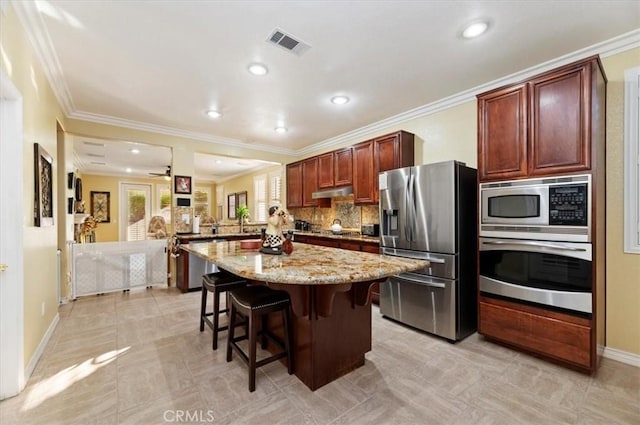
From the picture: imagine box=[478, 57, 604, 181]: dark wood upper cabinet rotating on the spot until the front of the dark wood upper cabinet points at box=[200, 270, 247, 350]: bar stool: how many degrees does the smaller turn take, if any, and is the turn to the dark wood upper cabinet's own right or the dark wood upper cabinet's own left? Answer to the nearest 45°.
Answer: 0° — it already faces it

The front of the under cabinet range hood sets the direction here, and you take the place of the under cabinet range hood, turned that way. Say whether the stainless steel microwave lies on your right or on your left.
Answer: on your left

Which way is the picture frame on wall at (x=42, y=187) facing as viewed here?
to the viewer's right

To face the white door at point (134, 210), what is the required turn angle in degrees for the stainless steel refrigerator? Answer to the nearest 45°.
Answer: approximately 45° to its right

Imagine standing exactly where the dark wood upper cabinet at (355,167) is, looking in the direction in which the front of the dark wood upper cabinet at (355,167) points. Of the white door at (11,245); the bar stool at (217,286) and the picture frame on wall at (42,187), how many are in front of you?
3

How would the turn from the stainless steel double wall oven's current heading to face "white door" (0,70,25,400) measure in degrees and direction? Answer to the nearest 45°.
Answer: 0° — it already faces it

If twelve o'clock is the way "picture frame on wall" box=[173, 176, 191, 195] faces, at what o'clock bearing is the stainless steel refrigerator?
The stainless steel refrigerator is roughly at 11 o'clock from the picture frame on wall.

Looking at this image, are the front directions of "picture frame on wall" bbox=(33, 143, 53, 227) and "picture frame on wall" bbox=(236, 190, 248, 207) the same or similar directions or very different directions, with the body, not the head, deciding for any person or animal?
very different directions

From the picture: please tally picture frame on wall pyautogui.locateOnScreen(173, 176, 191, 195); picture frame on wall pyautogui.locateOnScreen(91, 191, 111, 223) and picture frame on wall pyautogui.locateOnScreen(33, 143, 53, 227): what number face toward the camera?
2

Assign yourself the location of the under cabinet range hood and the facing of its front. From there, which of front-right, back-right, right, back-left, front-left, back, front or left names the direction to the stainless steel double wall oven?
left

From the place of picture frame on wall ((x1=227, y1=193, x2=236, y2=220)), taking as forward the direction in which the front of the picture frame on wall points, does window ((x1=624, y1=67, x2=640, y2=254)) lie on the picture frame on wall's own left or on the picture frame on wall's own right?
on the picture frame on wall's own left

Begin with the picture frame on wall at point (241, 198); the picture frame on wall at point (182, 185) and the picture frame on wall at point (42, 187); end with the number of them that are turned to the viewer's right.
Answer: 1

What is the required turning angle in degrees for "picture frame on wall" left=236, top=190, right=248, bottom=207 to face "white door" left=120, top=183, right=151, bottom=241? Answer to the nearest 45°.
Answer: approximately 45° to its right

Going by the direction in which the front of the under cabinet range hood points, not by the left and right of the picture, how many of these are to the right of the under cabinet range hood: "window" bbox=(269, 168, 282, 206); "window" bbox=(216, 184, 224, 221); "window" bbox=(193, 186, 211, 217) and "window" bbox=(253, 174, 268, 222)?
4

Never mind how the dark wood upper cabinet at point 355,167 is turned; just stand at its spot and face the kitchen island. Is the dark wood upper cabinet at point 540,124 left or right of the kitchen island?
left

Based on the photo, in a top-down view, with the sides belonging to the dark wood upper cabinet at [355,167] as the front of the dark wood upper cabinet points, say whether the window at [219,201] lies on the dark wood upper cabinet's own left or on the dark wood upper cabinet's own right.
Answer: on the dark wood upper cabinet's own right

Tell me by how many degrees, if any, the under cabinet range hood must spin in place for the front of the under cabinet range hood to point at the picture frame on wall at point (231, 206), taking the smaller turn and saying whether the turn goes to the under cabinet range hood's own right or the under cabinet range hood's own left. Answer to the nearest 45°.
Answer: approximately 90° to the under cabinet range hood's own right

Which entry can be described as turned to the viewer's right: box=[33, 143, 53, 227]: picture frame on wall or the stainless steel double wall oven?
the picture frame on wall
